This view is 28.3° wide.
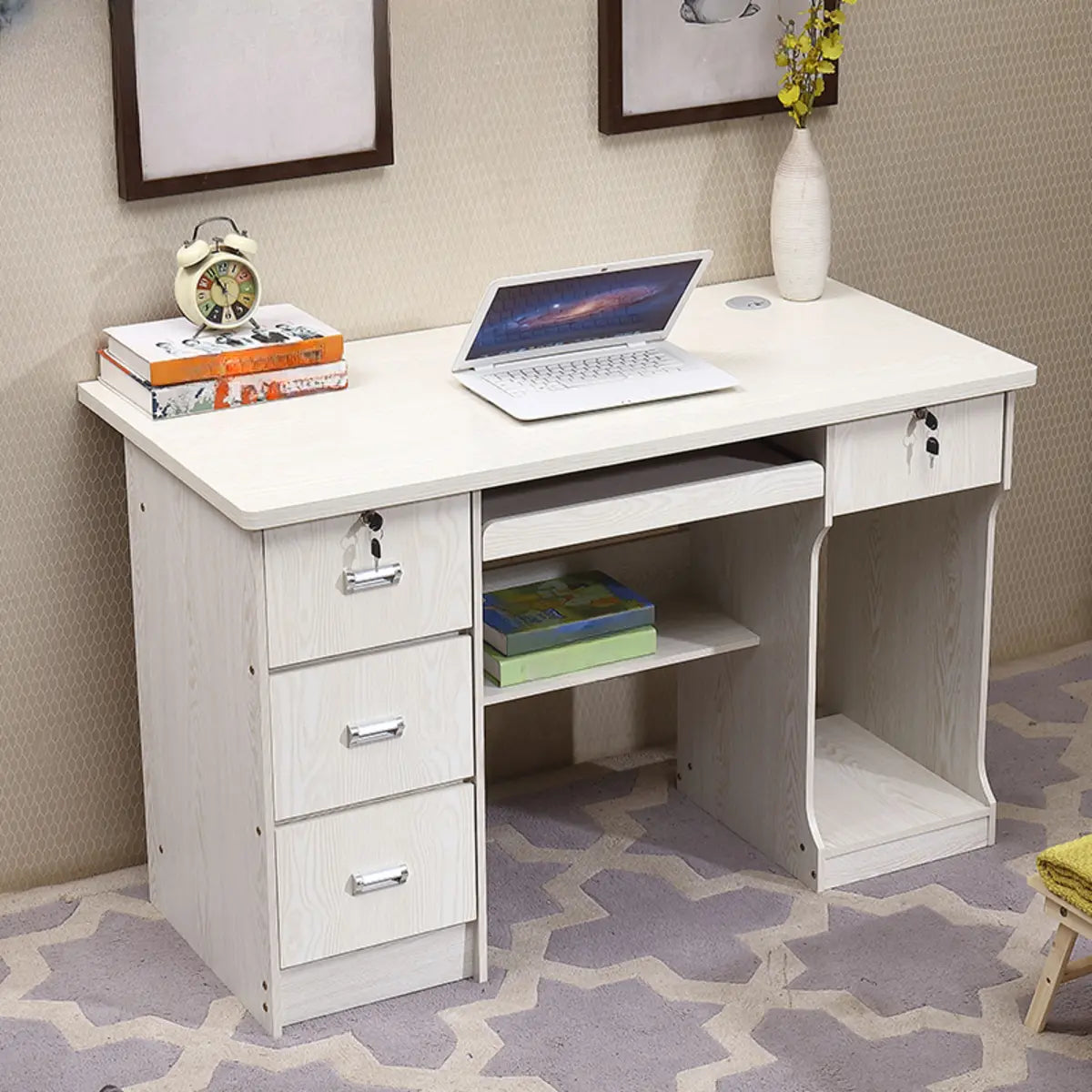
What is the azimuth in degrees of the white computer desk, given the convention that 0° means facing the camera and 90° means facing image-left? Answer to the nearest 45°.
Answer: approximately 315°

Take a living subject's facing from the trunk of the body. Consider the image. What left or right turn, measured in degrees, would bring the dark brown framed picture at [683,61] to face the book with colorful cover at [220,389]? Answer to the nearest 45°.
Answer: approximately 90° to its right

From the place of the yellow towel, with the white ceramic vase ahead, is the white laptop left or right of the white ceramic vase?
left

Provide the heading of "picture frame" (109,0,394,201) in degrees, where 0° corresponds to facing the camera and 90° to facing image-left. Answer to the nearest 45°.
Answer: approximately 315°
